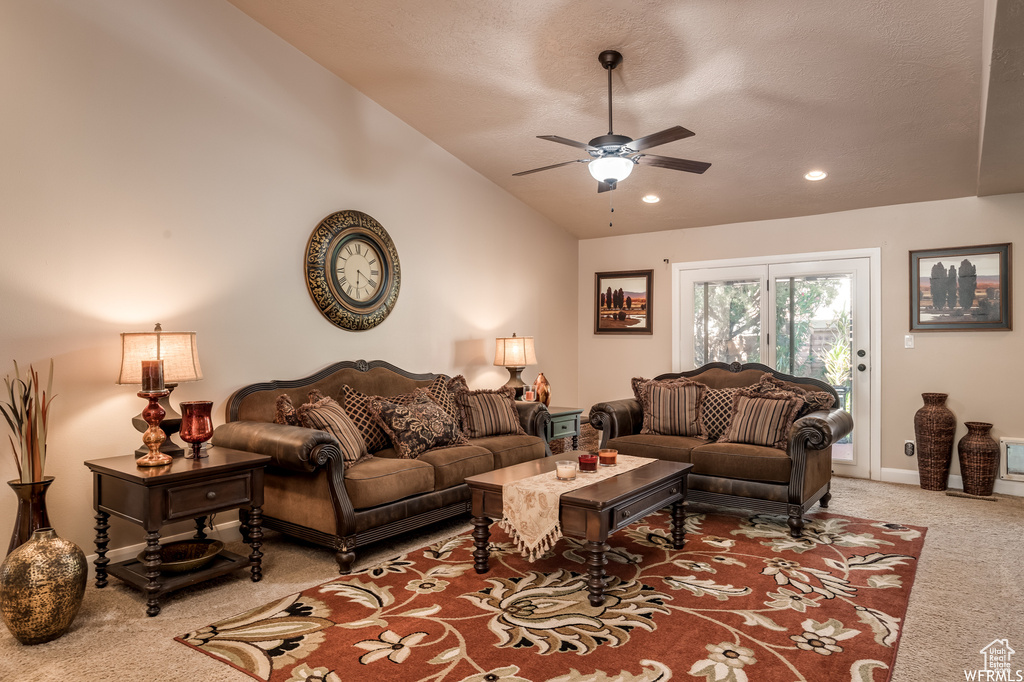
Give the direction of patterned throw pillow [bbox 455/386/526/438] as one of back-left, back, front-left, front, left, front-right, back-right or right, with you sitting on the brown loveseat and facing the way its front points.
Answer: front-right

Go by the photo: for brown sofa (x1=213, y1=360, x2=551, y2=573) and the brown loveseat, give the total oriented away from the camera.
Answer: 0

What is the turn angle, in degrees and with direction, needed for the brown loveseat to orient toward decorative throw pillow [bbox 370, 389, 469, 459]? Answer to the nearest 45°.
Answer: approximately 45° to its right

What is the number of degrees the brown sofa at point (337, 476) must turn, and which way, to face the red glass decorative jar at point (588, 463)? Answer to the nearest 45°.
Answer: approximately 45° to its left

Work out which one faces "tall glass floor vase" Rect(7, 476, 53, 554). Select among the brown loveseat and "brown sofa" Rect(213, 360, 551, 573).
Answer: the brown loveseat

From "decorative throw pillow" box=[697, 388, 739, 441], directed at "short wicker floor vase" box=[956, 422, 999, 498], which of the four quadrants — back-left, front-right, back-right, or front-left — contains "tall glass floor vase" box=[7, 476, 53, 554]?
back-right

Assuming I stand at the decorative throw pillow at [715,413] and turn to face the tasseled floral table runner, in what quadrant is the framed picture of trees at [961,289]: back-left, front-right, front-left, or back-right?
back-left

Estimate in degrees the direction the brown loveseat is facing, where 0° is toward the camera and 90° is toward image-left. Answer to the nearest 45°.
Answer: approximately 45°

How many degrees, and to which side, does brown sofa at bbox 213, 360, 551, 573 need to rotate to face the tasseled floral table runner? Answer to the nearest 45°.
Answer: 0° — it already faces it

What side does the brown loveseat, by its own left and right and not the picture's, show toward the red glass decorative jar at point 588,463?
front

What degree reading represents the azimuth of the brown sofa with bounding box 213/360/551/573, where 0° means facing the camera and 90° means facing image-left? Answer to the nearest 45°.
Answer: approximately 315°

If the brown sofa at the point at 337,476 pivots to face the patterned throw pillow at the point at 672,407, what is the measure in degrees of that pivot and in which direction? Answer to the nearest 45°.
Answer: approximately 45° to its left
